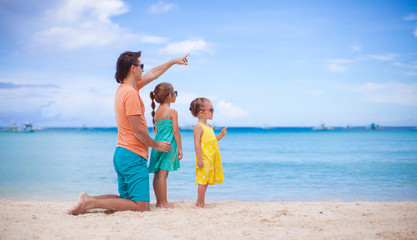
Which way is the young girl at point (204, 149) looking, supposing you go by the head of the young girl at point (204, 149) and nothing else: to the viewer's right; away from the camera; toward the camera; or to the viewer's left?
to the viewer's right

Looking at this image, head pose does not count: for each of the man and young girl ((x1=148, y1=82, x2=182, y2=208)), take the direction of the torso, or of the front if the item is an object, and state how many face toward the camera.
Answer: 0

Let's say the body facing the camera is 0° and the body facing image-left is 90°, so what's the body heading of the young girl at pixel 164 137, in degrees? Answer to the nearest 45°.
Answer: approximately 225°

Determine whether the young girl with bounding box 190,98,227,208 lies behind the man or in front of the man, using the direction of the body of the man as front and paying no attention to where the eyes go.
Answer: in front

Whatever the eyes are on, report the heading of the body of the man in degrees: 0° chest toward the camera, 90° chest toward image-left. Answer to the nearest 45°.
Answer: approximately 270°

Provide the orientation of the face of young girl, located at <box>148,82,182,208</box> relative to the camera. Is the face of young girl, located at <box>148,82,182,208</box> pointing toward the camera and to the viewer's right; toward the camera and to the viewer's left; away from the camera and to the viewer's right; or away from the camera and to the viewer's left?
away from the camera and to the viewer's right

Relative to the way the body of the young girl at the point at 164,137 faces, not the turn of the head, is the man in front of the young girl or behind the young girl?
behind

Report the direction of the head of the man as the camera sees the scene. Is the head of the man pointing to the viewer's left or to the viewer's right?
to the viewer's right

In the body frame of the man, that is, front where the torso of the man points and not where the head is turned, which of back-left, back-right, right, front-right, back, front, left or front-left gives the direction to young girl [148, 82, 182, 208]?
front-left
